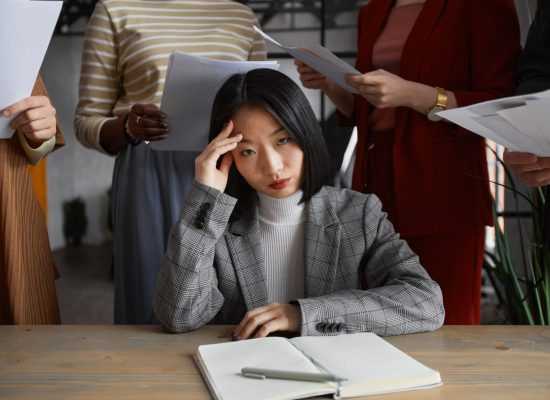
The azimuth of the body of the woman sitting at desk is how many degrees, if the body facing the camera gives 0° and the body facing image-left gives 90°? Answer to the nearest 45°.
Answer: approximately 0°

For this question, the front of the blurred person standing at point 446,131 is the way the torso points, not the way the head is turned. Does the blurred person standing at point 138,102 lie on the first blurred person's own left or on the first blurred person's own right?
on the first blurred person's own right

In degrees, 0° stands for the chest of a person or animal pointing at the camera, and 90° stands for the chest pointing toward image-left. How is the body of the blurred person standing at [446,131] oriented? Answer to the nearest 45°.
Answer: approximately 45°

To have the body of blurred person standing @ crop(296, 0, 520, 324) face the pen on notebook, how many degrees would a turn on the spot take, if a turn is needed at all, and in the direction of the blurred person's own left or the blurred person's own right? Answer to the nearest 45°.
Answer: approximately 45° to the blurred person's own left

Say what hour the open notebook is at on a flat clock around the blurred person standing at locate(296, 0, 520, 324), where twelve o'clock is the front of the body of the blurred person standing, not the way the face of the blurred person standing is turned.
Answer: The open notebook is roughly at 11 o'clock from the blurred person standing.

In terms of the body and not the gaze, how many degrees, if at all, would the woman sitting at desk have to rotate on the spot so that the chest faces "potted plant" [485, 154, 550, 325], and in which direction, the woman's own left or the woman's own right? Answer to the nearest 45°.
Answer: approximately 135° to the woman's own left

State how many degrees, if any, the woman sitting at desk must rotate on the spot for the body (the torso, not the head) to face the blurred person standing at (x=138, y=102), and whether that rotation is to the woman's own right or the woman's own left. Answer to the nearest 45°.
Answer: approximately 135° to the woman's own right

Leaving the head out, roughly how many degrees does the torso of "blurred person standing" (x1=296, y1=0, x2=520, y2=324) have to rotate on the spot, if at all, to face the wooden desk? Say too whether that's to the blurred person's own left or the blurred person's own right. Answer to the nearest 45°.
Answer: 0° — they already face it
